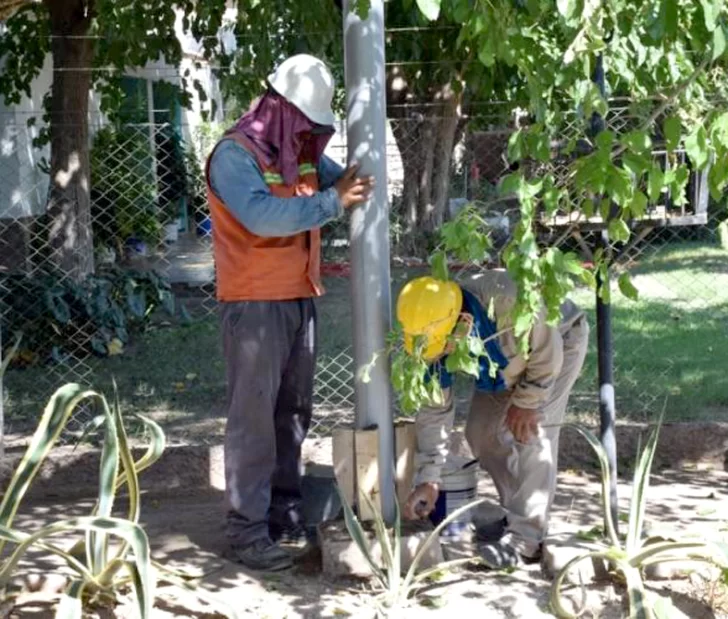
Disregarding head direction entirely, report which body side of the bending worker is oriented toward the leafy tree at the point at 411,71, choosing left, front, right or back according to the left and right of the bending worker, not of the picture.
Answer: right

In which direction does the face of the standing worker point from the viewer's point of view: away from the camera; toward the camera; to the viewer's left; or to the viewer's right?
to the viewer's right

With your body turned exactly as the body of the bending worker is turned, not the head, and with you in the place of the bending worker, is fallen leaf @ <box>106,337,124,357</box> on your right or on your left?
on your right

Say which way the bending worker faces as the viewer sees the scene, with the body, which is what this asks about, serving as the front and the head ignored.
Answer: to the viewer's left

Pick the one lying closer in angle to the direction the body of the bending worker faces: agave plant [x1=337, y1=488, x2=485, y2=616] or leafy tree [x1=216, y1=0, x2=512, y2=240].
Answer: the agave plant
